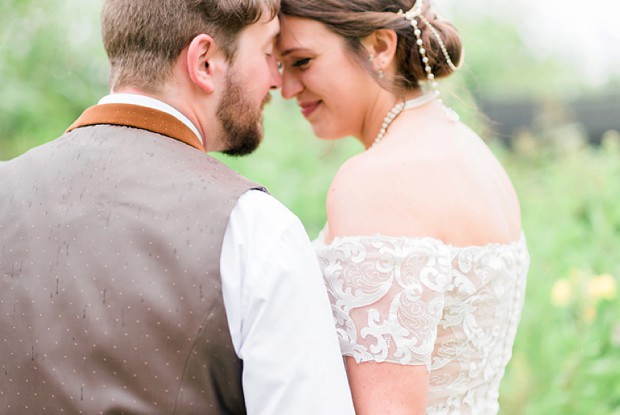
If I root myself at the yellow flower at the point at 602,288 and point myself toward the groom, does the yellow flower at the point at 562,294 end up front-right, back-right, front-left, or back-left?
front-right

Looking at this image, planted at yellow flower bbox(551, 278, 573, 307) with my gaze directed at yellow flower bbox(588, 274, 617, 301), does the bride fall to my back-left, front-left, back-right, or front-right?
back-right

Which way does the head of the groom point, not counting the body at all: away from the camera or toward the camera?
away from the camera

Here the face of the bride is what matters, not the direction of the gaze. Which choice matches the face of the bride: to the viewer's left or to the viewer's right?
to the viewer's left

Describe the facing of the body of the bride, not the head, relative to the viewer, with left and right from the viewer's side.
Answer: facing away from the viewer and to the left of the viewer

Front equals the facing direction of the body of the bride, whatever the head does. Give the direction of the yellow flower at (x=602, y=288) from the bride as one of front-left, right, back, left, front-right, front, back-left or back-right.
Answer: right
